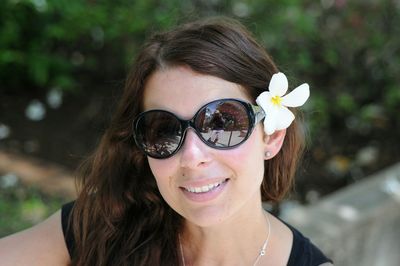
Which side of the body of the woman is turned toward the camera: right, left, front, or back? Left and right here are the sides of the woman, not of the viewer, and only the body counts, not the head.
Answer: front
